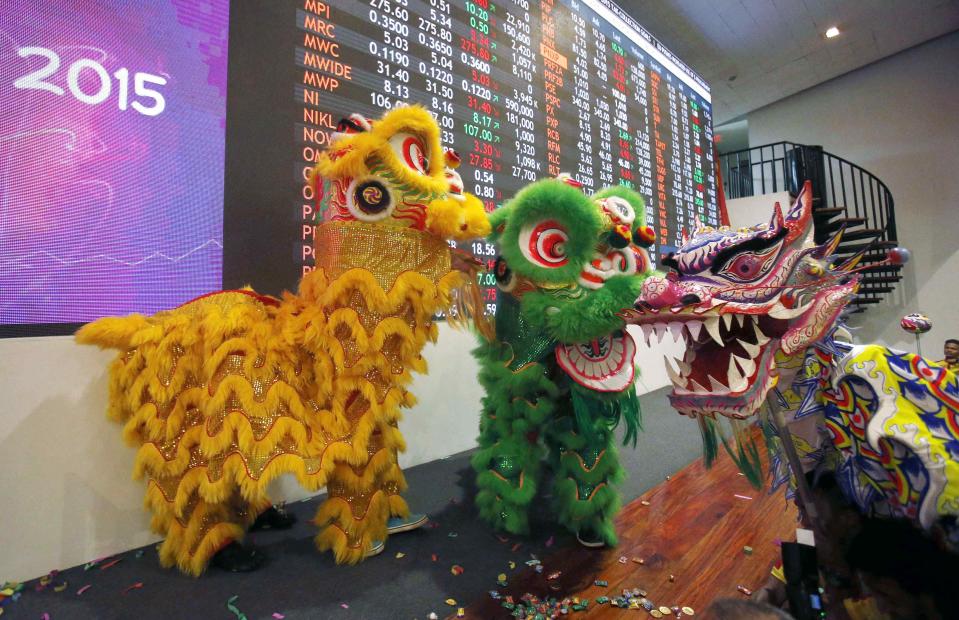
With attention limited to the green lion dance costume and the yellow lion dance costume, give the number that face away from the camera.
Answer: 0

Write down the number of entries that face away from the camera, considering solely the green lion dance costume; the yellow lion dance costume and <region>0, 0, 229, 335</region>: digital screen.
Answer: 0

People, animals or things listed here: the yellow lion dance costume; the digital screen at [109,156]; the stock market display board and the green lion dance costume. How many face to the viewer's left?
0

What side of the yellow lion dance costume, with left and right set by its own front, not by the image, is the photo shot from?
right

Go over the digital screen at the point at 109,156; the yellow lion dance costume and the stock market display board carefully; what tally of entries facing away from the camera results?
0

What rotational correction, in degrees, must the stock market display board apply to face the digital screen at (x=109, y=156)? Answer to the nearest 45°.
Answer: approximately 90° to its right

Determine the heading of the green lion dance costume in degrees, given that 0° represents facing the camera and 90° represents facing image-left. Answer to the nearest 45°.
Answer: approximately 315°

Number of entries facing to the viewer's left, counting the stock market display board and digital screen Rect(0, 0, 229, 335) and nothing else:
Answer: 0

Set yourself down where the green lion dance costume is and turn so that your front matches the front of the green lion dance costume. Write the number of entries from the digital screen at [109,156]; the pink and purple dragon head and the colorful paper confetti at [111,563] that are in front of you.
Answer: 1
